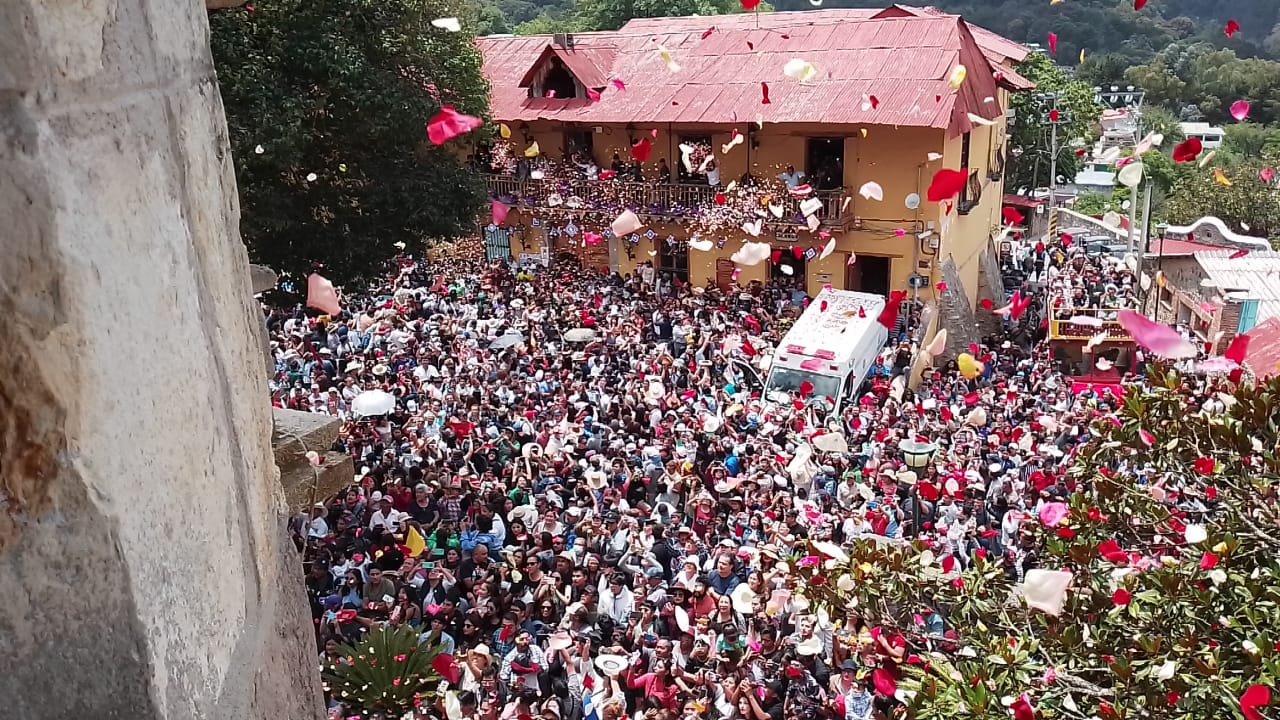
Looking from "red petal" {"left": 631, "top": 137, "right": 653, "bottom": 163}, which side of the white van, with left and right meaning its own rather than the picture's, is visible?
right

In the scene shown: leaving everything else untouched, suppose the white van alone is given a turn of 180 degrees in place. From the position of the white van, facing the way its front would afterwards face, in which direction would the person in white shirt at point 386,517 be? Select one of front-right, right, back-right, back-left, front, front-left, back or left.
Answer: back

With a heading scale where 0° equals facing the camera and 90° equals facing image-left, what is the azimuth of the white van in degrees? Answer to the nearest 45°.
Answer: approximately 45°

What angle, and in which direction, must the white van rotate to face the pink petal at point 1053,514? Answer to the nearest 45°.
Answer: approximately 45° to its left

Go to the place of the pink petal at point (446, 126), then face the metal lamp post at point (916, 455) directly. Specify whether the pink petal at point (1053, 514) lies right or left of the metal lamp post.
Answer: right

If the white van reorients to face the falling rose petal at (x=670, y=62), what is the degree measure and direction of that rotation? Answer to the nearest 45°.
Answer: approximately 135° to its right

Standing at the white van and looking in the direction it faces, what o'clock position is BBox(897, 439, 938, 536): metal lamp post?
The metal lamp post is roughly at 10 o'clock from the white van.

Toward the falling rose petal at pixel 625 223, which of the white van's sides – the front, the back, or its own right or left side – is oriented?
right

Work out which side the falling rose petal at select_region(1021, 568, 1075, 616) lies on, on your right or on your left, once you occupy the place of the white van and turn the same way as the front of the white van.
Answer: on your left

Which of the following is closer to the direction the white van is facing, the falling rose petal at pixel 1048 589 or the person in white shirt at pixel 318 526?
the person in white shirt

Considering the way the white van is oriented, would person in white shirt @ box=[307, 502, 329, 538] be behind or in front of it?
in front

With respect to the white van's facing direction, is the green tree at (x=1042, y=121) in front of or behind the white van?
behind

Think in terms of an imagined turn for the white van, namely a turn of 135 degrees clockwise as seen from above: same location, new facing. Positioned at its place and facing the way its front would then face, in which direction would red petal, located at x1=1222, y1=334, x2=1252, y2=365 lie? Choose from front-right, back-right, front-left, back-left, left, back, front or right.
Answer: back-right
